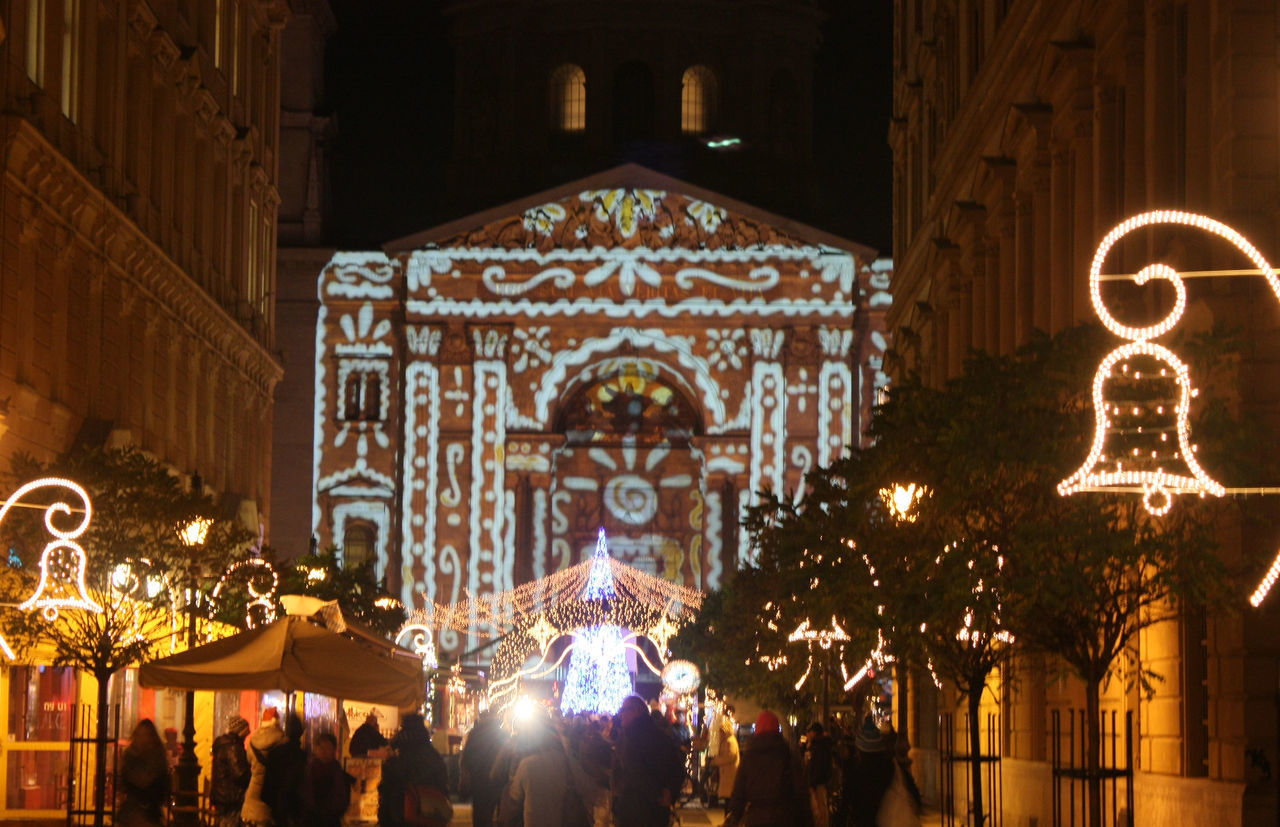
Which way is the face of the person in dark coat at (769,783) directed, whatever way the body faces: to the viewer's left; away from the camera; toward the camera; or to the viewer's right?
away from the camera

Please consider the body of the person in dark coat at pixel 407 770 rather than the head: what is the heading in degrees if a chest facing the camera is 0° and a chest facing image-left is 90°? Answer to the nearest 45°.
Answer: approximately 180°

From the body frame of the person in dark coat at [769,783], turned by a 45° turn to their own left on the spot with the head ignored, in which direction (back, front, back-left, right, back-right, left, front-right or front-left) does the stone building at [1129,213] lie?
right

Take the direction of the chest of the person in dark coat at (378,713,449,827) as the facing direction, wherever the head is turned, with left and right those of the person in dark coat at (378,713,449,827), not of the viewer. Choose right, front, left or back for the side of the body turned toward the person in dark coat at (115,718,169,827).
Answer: left

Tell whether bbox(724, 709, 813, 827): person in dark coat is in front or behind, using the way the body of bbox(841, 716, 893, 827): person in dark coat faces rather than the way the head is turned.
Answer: behind

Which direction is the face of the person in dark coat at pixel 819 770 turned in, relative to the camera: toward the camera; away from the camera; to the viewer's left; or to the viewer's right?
away from the camera

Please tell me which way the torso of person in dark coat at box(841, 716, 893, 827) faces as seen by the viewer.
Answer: away from the camera

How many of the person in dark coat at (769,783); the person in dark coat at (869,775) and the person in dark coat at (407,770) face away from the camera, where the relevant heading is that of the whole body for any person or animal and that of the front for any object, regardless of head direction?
3

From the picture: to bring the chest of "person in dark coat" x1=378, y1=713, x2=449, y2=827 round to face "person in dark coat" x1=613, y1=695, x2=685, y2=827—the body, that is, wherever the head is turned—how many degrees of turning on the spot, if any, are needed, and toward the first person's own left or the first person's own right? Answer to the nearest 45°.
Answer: approximately 45° to the first person's own right

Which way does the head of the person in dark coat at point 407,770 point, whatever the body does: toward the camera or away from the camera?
away from the camera

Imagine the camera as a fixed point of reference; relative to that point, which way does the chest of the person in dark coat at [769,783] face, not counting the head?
away from the camera

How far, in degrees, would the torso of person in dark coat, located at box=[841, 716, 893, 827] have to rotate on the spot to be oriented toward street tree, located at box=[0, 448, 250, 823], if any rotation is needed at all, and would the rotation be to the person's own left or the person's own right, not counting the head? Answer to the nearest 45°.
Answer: approximately 45° to the person's own left

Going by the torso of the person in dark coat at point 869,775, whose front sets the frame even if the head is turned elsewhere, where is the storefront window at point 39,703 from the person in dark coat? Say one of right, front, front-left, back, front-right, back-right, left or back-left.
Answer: front-left
